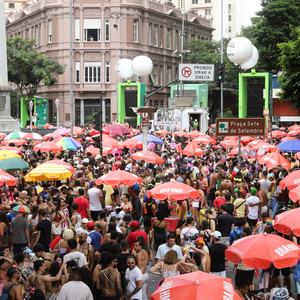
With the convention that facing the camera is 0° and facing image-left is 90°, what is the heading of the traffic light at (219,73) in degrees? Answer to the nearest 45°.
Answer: approximately 0°

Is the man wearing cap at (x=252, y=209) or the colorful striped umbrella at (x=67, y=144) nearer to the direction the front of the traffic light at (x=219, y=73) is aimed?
the man wearing cap

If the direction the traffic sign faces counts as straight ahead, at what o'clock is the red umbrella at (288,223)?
The red umbrella is roughly at 12 o'clock from the traffic sign.

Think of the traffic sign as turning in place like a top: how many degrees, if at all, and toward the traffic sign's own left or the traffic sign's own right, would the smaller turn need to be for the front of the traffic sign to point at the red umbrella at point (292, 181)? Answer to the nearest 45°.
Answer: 0° — it already faces it

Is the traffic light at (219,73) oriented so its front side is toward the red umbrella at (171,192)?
yes

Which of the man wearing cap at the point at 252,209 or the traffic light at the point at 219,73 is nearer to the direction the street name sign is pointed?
the man wearing cap
